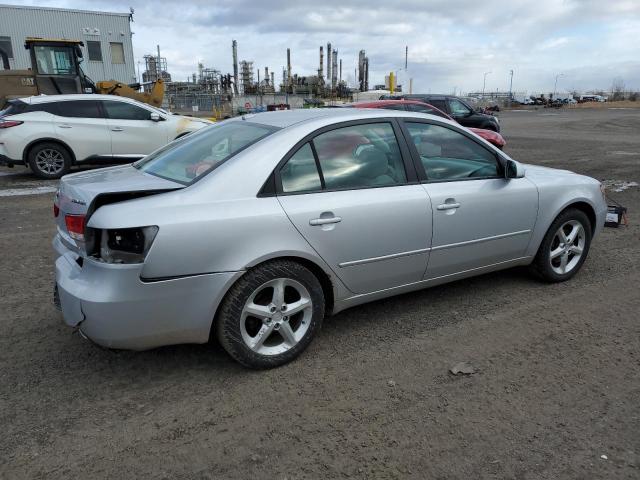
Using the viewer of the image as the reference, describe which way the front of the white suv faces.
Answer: facing to the right of the viewer

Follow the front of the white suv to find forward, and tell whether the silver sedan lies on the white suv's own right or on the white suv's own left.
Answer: on the white suv's own right

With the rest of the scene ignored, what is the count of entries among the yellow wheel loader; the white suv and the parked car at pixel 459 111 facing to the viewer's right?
3

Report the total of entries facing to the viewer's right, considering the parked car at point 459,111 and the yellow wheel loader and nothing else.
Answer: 2

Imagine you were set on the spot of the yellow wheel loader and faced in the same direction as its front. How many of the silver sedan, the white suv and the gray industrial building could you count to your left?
1

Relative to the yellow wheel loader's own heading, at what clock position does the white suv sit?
The white suv is roughly at 3 o'clock from the yellow wheel loader.

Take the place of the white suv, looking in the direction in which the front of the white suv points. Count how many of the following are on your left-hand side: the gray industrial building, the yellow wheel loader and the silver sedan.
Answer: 2

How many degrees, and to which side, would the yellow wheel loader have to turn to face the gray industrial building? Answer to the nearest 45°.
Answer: approximately 90° to its left

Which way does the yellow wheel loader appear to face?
to the viewer's right

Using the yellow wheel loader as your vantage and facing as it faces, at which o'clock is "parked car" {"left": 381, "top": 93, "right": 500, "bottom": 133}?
The parked car is roughly at 1 o'clock from the yellow wheel loader.

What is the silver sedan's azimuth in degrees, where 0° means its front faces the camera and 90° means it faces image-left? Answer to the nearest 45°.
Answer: approximately 225°

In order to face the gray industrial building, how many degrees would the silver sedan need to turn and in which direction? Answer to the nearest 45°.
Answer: approximately 90° to its left

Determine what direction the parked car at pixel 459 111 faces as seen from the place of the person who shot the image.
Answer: facing to the right of the viewer

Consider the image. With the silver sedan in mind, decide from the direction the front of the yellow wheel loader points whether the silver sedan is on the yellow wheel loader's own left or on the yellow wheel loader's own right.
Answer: on the yellow wheel loader's own right

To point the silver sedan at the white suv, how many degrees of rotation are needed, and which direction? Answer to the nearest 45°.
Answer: approximately 90° to its left
